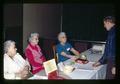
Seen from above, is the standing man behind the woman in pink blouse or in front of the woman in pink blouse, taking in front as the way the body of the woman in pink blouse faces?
in front

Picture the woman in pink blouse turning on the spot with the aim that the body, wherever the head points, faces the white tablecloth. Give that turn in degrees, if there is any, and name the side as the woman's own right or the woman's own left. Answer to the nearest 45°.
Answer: approximately 45° to the woman's own left

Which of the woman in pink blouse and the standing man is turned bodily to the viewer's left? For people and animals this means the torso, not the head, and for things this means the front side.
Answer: the standing man

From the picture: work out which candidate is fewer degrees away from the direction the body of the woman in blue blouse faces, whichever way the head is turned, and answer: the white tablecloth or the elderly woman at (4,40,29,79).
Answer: the white tablecloth

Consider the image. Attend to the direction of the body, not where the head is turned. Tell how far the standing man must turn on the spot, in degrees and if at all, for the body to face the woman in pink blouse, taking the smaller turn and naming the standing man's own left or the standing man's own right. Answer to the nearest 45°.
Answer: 0° — they already face them

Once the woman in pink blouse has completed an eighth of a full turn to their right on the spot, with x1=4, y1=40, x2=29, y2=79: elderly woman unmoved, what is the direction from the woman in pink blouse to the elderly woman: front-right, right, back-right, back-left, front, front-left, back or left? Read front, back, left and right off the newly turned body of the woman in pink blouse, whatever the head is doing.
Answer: right

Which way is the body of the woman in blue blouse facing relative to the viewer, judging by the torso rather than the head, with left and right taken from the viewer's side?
facing the viewer and to the right of the viewer

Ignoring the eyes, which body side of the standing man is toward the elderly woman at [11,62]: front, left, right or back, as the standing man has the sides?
front

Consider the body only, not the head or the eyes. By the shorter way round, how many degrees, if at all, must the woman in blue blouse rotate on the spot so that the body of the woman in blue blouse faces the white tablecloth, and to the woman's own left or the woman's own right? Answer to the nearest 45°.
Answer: approximately 45° to the woman's own left

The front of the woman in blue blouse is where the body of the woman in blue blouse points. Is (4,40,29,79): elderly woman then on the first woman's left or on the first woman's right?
on the first woman's right

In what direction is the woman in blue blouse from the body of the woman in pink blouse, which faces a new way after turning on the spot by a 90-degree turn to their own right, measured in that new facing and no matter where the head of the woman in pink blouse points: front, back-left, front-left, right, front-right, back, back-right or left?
back-left

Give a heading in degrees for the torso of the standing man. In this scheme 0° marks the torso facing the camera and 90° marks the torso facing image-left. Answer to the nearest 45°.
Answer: approximately 90°

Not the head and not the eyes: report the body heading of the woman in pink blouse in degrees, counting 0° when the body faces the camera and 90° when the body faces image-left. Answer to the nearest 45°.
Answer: approximately 315°
